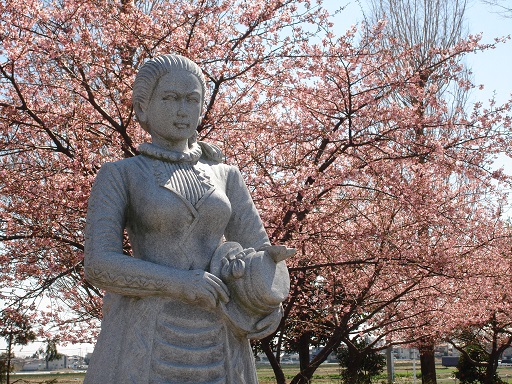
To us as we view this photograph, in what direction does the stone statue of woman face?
facing the viewer and to the right of the viewer
